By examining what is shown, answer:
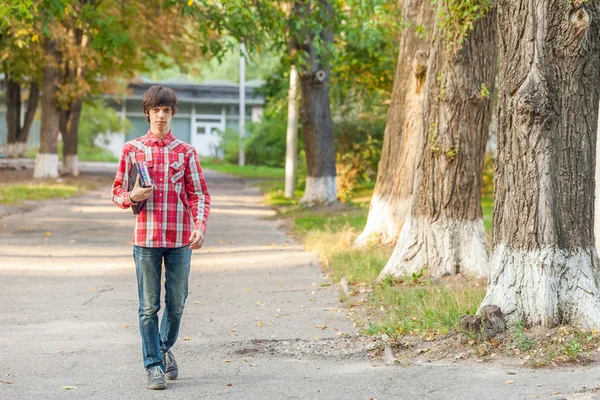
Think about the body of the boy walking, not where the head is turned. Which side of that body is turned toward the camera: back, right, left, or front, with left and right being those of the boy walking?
front

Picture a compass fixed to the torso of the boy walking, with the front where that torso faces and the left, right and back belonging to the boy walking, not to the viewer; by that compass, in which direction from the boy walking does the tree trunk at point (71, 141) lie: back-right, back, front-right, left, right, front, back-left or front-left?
back

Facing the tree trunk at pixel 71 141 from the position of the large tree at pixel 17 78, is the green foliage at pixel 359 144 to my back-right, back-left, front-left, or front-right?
front-left

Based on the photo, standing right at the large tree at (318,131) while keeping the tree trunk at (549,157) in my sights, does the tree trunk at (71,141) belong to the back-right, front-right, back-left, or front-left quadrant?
back-right

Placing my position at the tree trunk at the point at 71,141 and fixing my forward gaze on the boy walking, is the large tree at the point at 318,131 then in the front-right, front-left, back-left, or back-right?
front-left

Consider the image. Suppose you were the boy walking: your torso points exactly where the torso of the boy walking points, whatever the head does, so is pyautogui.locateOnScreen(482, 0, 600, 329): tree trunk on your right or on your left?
on your left

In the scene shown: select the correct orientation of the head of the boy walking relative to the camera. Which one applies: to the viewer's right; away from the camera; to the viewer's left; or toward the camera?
toward the camera

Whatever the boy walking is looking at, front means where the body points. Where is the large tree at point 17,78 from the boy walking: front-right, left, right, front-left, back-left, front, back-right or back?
back

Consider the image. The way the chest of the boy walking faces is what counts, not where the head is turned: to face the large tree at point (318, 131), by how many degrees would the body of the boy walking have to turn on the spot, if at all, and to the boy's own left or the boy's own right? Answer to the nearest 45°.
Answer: approximately 180°

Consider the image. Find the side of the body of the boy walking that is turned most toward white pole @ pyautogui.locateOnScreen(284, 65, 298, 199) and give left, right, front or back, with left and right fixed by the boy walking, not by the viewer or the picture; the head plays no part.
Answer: back

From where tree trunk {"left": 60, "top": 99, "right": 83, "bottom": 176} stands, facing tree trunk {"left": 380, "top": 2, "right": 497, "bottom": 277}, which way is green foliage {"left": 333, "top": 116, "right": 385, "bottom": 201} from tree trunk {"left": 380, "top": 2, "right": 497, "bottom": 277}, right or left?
left

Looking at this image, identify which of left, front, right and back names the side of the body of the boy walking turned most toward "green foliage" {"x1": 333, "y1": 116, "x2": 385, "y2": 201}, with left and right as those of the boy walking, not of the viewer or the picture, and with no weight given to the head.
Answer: back

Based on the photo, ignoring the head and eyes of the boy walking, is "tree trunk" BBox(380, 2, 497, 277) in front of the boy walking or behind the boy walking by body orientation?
behind
